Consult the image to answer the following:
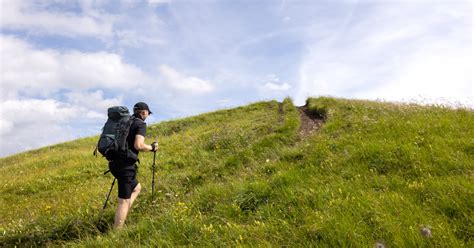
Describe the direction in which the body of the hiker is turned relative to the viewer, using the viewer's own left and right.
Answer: facing to the right of the viewer
